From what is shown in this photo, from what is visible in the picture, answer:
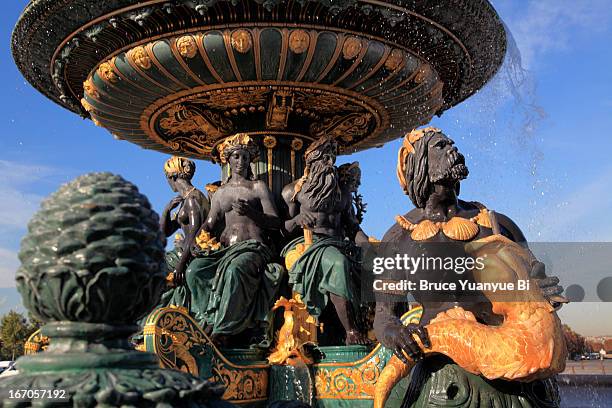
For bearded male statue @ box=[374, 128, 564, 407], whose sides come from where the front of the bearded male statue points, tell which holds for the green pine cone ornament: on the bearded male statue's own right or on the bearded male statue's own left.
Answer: on the bearded male statue's own right

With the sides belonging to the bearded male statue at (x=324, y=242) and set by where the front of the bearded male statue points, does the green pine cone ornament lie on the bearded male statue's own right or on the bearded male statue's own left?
on the bearded male statue's own right

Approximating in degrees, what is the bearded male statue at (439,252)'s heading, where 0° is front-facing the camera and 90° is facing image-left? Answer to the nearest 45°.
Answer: approximately 315°

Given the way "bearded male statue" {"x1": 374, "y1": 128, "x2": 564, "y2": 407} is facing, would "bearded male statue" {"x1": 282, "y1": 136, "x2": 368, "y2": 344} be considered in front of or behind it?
behind

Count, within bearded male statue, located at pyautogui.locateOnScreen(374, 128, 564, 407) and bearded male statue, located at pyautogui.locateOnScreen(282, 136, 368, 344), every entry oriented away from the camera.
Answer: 0

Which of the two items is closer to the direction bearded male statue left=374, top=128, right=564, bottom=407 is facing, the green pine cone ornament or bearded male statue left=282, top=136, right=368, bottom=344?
the green pine cone ornament
